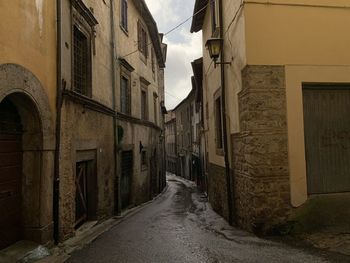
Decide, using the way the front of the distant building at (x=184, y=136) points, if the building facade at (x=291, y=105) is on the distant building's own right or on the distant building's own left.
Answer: on the distant building's own left

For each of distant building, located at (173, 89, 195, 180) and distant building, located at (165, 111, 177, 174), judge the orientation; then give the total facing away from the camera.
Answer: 0

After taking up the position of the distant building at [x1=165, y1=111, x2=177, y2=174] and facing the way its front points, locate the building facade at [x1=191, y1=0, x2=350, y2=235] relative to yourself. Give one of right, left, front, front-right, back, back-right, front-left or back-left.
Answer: front-left

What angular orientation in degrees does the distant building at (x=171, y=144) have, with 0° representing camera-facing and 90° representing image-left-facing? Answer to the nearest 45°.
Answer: approximately 45°

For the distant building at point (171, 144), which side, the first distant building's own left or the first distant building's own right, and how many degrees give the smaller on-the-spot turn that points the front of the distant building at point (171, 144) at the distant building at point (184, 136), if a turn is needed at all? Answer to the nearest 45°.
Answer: approximately 45° to the first distant building's own left

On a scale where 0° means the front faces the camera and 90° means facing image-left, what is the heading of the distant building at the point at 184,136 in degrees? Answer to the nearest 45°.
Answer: approximately 45°
